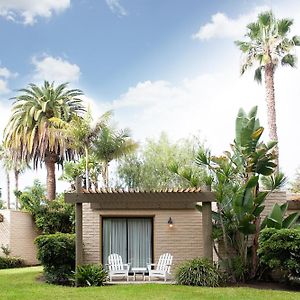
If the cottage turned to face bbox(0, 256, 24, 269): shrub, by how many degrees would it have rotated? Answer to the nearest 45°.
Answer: approximately 135° to its right

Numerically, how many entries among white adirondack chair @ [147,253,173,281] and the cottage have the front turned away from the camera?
0

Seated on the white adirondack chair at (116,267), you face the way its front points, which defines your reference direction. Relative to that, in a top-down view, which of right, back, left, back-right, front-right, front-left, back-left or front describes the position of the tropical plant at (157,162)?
back-left

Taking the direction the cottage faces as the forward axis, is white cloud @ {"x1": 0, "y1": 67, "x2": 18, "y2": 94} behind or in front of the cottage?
behind

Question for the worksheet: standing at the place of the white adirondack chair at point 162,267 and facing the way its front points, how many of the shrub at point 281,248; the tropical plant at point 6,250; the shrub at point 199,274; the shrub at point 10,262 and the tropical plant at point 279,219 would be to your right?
2

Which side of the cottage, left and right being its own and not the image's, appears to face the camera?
front

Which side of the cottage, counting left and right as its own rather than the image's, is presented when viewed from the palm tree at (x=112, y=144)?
back

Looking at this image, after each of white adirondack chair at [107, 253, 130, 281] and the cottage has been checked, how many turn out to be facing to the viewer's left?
0

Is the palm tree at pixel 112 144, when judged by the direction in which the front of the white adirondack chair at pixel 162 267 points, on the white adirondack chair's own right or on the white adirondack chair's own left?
on the white adirondack chair's own right

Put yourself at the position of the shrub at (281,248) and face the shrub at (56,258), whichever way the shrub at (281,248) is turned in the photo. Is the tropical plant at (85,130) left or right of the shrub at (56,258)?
right

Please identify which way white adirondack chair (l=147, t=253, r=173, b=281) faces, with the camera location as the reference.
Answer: facing the viewer and to the left of the viewer
